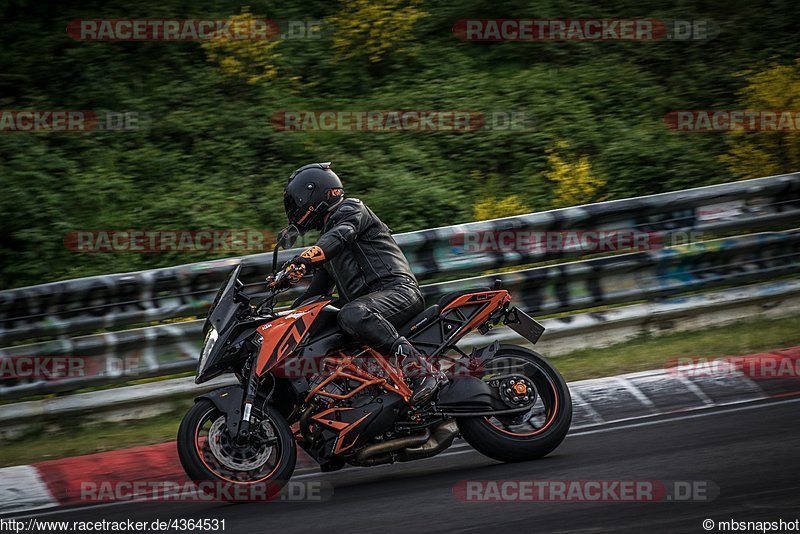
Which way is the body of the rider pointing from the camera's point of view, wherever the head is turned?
to the viewer's left

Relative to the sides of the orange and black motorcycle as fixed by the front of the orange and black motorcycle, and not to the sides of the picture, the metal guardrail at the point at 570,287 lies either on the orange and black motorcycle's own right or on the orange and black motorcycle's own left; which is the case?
on the orange and black motorcycle's own right

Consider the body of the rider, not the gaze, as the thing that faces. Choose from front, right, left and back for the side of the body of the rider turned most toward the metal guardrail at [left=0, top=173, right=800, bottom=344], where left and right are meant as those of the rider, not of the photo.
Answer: right

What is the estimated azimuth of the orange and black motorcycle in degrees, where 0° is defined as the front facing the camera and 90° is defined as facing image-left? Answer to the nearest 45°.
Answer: approximately 90°
